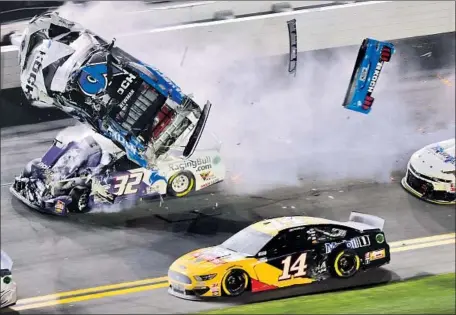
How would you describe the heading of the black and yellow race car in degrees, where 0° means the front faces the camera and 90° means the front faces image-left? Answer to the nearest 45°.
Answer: approximately 45°
